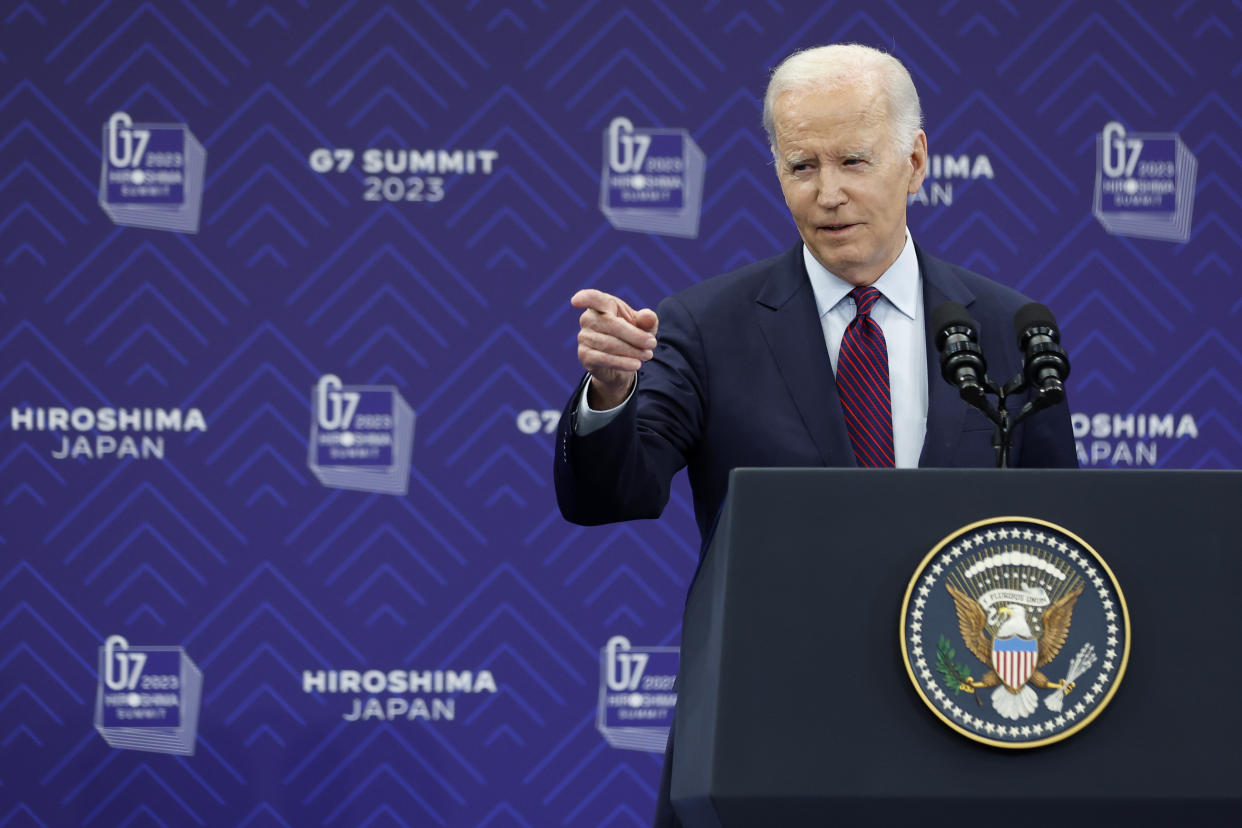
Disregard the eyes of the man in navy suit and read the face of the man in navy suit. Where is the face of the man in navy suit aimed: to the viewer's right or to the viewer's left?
to the viewer's left

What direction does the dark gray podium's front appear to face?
toward the camera
